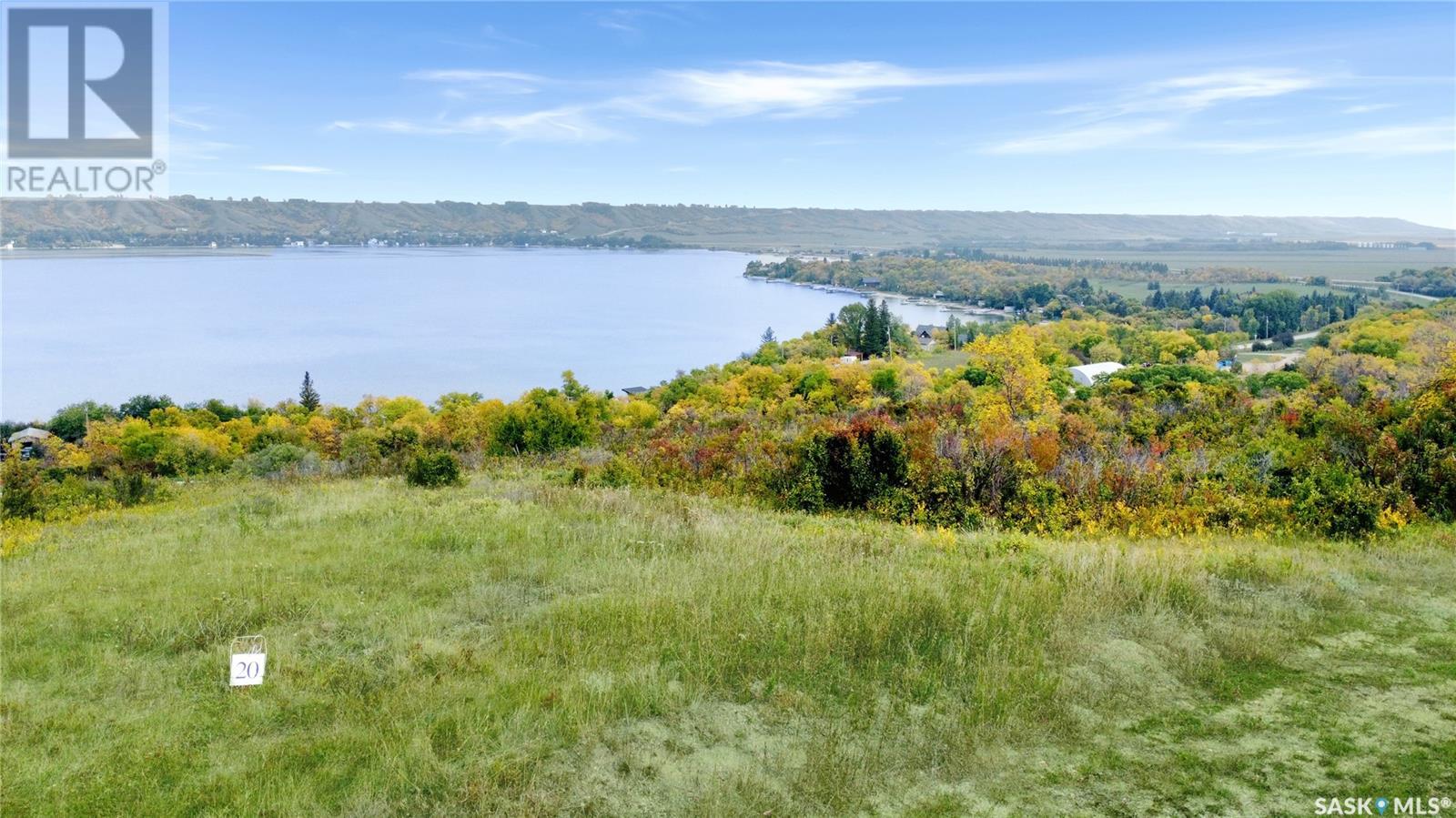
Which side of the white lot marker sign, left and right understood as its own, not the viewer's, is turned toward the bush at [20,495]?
back

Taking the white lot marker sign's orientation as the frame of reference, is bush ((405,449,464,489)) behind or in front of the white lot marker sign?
behind

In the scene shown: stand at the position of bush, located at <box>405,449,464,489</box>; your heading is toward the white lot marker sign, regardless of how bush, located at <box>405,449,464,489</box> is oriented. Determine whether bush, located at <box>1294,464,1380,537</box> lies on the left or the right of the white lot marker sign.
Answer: left

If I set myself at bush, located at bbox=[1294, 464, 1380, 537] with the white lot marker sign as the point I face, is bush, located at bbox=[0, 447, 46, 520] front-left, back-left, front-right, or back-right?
front-right

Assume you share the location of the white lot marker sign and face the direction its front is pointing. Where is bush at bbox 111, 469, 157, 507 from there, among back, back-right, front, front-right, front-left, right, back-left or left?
back

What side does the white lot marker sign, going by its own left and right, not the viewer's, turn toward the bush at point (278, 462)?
back

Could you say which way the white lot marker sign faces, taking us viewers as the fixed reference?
facing the viewer
